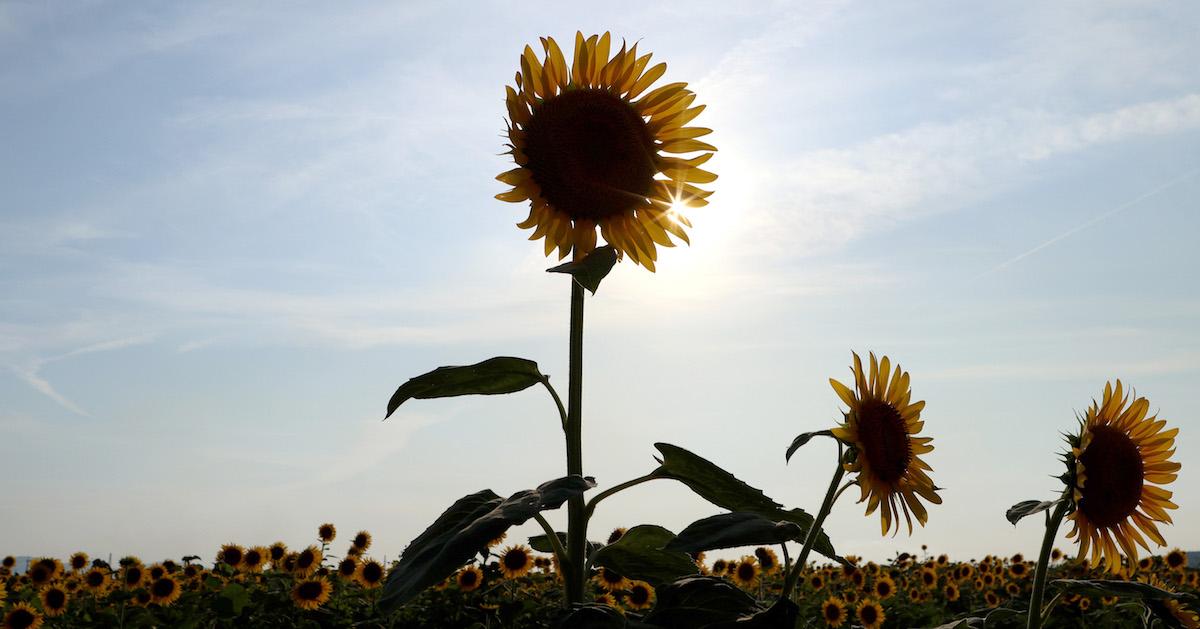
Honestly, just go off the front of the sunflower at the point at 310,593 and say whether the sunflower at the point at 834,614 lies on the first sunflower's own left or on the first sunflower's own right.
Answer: on the first sunflower's own left

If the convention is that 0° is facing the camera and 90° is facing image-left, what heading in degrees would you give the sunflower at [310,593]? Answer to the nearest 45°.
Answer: approximately 0°

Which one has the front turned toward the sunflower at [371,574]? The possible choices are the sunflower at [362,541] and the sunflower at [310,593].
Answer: the sunflower at [362,541]
